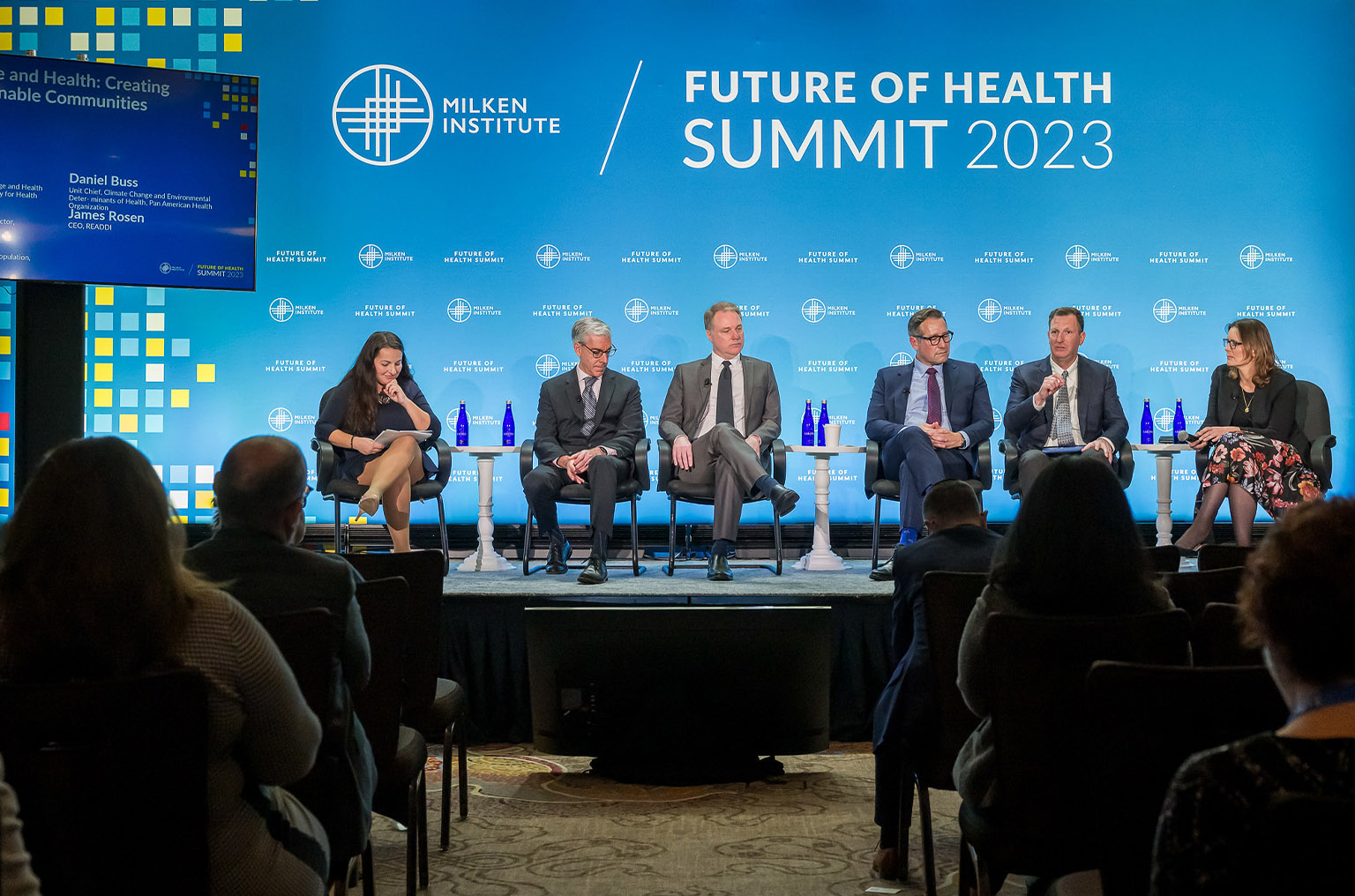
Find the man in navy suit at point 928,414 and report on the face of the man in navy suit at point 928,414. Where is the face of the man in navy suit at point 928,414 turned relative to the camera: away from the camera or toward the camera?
toward the camera

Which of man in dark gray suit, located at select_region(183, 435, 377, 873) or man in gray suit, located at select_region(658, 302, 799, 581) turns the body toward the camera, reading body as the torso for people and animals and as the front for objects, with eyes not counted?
the man in gray suit

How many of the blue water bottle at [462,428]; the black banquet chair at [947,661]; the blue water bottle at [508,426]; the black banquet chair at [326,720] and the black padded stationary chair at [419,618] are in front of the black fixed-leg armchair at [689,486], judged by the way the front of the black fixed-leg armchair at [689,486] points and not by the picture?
3

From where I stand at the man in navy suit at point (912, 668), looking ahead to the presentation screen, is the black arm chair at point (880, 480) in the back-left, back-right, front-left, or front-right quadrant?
front-right

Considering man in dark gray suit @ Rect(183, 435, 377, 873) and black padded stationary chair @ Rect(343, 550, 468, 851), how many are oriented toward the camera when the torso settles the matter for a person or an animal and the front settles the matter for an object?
0

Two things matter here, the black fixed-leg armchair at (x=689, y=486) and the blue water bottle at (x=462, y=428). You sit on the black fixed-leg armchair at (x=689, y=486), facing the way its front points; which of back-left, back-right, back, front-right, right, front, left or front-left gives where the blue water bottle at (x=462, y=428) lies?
back-right

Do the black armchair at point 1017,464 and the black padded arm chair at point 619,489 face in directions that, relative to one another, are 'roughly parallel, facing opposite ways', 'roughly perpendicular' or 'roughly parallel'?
roughly parallel

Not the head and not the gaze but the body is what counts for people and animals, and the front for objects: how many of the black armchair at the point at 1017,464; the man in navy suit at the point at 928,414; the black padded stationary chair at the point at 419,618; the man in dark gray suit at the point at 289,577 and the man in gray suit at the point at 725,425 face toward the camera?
3

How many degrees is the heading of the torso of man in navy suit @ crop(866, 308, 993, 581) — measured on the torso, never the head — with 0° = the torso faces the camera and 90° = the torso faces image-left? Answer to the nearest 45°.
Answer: approximately 0°

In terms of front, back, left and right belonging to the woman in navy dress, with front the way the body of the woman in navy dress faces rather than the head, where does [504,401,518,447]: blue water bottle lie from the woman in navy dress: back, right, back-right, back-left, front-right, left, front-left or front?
left

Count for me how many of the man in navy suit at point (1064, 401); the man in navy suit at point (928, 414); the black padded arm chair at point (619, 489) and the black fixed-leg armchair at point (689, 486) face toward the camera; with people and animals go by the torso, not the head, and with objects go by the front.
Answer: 4

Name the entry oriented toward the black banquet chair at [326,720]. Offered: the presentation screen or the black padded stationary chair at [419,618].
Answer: the presentation screen

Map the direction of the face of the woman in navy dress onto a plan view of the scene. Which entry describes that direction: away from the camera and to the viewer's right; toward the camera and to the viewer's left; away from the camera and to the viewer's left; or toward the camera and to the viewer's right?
toward the camera and to the viewer's right

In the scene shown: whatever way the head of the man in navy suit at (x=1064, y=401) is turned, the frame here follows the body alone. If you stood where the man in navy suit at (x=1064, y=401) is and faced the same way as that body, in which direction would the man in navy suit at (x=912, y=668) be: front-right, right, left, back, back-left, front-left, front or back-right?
front

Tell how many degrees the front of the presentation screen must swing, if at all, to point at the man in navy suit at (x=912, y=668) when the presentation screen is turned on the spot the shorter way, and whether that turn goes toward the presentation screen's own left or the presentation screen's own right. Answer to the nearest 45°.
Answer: approximately 45° to the presentation screen's own left

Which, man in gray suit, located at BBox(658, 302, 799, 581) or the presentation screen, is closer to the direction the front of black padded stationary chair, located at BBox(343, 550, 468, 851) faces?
the man in gray suit

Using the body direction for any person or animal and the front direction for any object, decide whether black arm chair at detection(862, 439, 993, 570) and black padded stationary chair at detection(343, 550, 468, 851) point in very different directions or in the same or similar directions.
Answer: very different directions

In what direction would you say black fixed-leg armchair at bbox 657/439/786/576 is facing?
toward the camera
